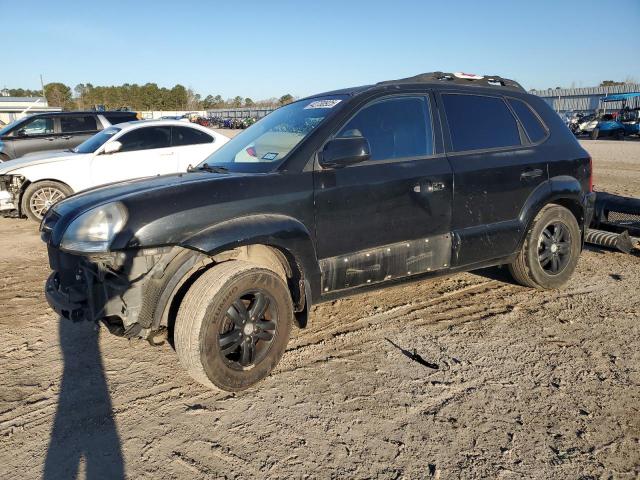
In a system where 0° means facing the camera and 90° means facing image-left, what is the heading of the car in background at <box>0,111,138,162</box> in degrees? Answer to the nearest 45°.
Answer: approximately 90°

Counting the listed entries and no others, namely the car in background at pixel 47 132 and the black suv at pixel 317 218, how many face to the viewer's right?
0

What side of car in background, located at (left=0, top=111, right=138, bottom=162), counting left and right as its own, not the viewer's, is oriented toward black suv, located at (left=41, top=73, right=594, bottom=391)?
left

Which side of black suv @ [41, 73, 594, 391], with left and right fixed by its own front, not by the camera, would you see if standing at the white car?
right

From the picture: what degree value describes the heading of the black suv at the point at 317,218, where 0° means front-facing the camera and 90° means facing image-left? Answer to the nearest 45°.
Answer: approximately 45°

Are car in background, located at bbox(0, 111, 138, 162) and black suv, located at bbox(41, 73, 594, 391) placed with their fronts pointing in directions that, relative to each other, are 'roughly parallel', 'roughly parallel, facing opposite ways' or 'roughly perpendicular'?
roughly parallel

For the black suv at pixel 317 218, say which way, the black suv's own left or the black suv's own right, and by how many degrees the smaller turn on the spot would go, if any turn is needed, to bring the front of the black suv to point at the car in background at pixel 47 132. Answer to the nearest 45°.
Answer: approximately 90° to the black suv's own right

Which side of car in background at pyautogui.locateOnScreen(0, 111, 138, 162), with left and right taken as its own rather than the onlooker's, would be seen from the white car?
left
